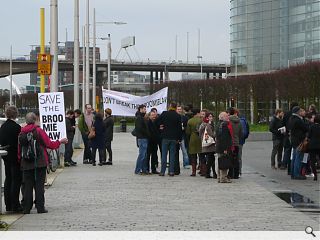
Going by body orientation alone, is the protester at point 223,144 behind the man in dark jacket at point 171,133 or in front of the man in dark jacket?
behind

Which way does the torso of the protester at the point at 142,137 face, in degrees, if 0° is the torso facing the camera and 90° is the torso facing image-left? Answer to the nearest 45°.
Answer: approximately 270°
